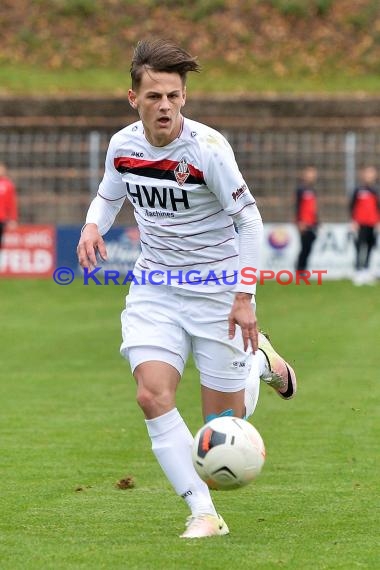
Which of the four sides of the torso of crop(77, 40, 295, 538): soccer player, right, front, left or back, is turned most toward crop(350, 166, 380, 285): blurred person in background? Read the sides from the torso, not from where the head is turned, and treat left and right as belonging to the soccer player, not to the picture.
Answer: back

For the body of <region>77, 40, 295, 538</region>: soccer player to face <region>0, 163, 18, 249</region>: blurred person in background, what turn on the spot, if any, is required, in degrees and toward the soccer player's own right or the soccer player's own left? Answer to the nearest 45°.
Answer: approximately 180°

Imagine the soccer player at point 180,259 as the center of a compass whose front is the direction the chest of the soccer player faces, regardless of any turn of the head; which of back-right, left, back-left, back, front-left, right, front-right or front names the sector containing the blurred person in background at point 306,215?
back

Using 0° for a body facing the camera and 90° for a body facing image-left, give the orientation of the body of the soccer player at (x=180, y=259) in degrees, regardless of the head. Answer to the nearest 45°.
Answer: approximately 0°
